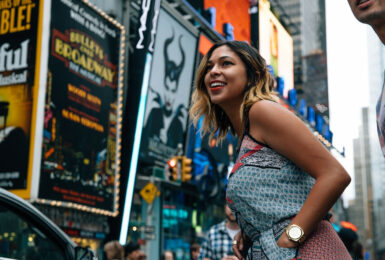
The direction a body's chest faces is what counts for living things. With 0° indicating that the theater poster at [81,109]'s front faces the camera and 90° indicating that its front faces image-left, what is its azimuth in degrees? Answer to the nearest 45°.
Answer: approximately 315°

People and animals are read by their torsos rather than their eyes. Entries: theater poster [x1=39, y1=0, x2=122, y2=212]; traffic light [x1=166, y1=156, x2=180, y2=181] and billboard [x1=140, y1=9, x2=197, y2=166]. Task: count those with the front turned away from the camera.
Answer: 0

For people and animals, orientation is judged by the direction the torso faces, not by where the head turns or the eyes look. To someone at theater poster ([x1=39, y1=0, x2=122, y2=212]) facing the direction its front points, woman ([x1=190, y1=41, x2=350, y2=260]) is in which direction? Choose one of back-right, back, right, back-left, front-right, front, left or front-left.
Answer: front-right

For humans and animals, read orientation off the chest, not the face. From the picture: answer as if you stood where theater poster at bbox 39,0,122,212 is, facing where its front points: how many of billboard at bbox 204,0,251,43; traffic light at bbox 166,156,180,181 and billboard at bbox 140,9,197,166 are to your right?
0

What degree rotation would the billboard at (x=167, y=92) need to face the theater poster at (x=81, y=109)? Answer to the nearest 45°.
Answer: approximately 90° to its right

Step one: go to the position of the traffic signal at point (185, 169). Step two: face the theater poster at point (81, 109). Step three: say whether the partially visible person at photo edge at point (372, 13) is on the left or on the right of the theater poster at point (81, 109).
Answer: left

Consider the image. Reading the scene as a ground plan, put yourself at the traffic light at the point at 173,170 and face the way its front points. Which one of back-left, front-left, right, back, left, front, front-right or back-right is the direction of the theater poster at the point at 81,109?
front

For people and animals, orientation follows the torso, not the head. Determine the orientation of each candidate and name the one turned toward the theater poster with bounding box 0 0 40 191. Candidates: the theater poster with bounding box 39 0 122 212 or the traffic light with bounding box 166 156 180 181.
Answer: the traffic light

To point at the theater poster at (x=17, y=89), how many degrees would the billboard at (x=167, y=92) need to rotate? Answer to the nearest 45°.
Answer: approximately 90° to its right

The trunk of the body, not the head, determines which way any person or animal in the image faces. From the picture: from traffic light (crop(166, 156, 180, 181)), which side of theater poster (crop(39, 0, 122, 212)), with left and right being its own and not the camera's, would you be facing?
left

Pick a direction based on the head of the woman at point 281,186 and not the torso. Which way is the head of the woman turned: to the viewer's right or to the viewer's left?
to the viewer's left

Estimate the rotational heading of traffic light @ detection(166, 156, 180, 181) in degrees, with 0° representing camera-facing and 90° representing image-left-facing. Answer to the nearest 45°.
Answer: approximately 45°

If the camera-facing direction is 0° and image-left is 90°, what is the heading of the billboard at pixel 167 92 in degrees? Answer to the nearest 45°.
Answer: approximately 315°

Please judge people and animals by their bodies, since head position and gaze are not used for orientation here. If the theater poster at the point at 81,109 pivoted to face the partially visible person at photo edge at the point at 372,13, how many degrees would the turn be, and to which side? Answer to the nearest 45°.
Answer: approximately 45° to its right

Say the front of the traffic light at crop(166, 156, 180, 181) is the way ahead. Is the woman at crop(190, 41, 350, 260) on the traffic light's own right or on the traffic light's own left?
on the traffic light's own left

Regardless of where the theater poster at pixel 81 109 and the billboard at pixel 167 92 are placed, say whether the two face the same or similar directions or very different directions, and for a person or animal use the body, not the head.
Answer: same or similar directions

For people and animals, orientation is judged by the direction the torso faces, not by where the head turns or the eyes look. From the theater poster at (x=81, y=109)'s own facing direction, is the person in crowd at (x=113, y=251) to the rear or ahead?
ahead

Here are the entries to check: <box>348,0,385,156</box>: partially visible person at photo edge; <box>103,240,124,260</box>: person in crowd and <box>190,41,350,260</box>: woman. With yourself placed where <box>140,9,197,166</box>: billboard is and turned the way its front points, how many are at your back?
0
